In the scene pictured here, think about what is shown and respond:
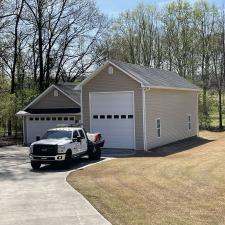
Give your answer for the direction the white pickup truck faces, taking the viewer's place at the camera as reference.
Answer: facing the viewer and to the left of the viewer

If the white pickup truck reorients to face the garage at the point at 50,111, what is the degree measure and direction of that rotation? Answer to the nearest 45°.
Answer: approximately 135° to its right
